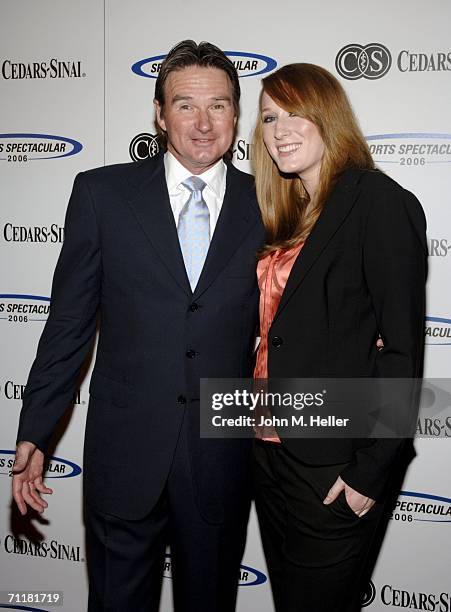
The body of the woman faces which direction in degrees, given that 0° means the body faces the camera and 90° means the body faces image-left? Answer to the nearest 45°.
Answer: approximately 45°
